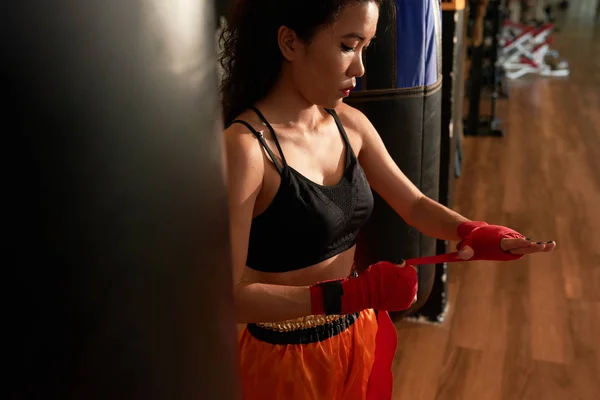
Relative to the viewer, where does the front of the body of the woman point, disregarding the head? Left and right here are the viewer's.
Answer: facing the viewer and to the right of the viewer

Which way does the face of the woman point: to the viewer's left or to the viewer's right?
to the viewer's right

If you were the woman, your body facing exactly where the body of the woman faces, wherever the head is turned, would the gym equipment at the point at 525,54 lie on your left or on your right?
on your left

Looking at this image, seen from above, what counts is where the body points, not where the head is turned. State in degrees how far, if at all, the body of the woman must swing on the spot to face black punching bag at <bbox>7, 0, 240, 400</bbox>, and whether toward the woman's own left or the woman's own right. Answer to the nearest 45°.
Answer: approximately 45° to the woman's own right

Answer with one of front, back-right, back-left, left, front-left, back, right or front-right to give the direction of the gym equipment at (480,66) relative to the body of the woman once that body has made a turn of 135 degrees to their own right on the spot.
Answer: right

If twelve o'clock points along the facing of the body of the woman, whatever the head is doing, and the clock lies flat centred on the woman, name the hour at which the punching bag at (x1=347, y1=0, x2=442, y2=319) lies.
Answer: The punching bag is roughly at 8 o'clock from the woman.
